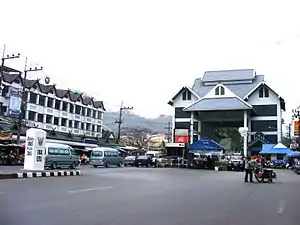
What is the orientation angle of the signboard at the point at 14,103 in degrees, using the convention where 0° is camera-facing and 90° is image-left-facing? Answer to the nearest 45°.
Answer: approximately 315°

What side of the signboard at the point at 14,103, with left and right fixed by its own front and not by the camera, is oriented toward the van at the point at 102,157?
front

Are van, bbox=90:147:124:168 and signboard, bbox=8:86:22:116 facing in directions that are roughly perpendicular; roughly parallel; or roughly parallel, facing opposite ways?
roughly perpendicular

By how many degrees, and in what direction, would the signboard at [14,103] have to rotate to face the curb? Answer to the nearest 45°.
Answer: approximately 45° to its right
